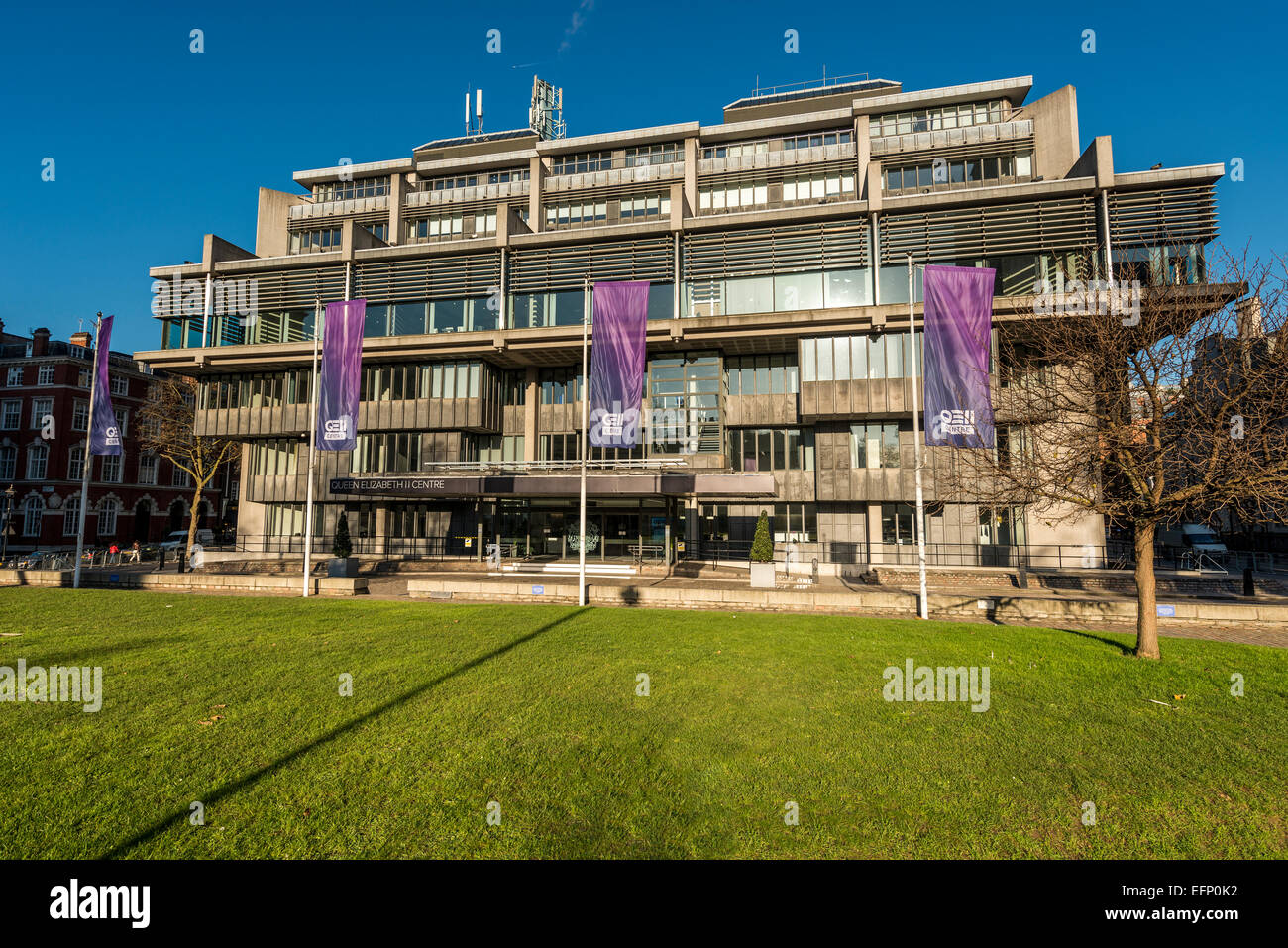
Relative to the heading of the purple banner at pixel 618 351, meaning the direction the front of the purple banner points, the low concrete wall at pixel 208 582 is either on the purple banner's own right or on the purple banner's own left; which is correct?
on the purple banner's own right

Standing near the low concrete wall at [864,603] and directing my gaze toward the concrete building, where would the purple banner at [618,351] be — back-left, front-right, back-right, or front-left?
front-left

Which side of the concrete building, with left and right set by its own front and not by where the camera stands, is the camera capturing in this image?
front

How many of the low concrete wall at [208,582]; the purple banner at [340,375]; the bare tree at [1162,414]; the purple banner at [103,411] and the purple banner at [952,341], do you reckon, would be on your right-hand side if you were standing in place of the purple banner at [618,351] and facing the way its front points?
3

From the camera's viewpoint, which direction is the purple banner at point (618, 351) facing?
toward the camera

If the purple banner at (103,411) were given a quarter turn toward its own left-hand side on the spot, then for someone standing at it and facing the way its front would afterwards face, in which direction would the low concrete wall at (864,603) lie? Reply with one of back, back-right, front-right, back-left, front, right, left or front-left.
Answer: front-right

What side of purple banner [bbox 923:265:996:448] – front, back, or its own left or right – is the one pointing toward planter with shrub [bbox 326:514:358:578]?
right

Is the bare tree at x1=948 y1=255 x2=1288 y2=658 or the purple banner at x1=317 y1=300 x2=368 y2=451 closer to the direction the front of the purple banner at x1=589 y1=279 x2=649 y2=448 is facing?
the bare tree

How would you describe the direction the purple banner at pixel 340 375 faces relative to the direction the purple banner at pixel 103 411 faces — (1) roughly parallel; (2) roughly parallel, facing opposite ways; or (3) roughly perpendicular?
roughly parallel

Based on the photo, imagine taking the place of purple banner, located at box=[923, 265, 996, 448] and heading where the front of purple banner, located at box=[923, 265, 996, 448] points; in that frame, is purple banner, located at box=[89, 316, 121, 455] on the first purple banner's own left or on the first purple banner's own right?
on the first purple banner's own right

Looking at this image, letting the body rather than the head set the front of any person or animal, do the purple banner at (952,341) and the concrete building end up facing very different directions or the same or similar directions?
same or similar directions

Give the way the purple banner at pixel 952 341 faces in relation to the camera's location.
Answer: facing the viewer
